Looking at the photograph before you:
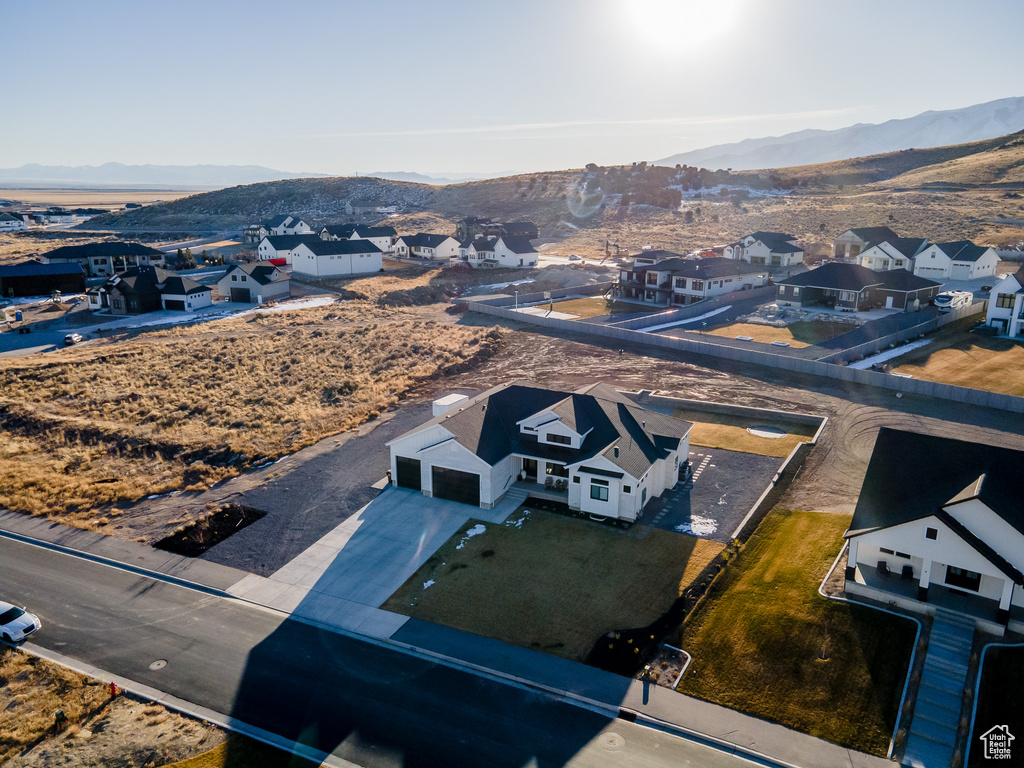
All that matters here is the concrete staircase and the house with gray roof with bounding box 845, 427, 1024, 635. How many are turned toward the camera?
2

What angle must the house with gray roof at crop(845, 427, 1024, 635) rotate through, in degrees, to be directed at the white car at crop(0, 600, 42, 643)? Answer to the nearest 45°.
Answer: approximately 45° to its right

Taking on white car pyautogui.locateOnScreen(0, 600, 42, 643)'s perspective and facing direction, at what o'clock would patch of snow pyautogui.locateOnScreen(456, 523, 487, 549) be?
The patch of snow is roughly at 11 o'clock from the white car.

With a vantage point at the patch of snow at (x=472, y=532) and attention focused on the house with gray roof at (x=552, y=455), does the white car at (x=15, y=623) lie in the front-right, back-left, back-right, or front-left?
back-left

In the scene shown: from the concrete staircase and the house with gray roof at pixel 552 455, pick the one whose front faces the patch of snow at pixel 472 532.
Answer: the house with gray roof

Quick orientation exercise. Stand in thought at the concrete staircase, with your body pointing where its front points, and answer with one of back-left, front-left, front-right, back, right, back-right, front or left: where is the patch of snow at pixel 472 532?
right

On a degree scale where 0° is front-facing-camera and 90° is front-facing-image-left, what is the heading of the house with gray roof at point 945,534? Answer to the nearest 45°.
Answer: approximately 0°

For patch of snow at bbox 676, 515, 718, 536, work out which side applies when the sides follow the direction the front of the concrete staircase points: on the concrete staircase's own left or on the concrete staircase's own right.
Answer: on the concrete staircase's own right

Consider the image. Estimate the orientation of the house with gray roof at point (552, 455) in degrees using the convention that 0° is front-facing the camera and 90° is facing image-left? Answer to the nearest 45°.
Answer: approximately 45°

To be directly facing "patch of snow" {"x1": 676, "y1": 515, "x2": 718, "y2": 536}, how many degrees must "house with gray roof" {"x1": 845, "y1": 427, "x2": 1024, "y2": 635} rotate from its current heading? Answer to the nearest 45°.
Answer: approximately 90° to its right
